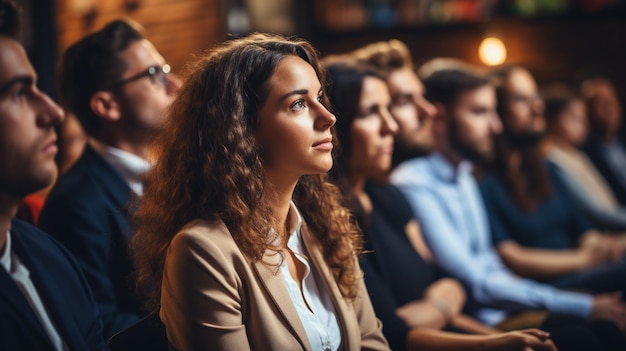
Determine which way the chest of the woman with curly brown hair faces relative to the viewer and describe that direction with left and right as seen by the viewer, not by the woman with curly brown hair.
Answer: facing the viewer and to the right of the viewer

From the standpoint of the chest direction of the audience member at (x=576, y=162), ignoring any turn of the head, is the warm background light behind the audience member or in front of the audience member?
behind

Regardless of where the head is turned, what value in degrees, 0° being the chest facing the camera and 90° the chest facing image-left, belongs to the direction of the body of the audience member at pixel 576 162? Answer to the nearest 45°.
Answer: approximately 315°

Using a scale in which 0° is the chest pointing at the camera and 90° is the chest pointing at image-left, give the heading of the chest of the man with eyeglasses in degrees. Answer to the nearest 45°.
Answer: approximately 270°

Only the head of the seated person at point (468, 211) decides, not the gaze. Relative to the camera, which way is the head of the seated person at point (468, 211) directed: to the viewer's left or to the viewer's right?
to the viewer's right

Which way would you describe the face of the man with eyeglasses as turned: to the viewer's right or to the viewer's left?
to the viewer's right

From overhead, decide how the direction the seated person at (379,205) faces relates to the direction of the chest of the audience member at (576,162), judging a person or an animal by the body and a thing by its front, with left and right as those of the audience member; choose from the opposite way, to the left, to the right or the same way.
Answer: the same way

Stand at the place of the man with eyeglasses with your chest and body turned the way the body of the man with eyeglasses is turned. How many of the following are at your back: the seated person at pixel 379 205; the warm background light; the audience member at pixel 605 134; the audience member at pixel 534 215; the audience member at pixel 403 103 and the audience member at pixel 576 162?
0

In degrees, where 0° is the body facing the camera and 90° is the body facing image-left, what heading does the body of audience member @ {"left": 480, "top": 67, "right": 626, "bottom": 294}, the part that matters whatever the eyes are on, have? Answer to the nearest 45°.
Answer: approximately 315°

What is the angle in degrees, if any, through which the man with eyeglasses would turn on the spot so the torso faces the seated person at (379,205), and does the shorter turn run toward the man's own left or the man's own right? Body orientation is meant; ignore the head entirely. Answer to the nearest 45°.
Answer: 0° — they already face them

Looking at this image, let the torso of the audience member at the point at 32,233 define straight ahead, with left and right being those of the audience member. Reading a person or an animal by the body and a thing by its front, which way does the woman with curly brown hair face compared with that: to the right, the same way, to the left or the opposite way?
the same way

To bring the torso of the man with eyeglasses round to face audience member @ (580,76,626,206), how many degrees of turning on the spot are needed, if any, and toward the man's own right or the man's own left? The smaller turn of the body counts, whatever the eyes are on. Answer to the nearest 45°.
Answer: approximately 45° to the man's own left
